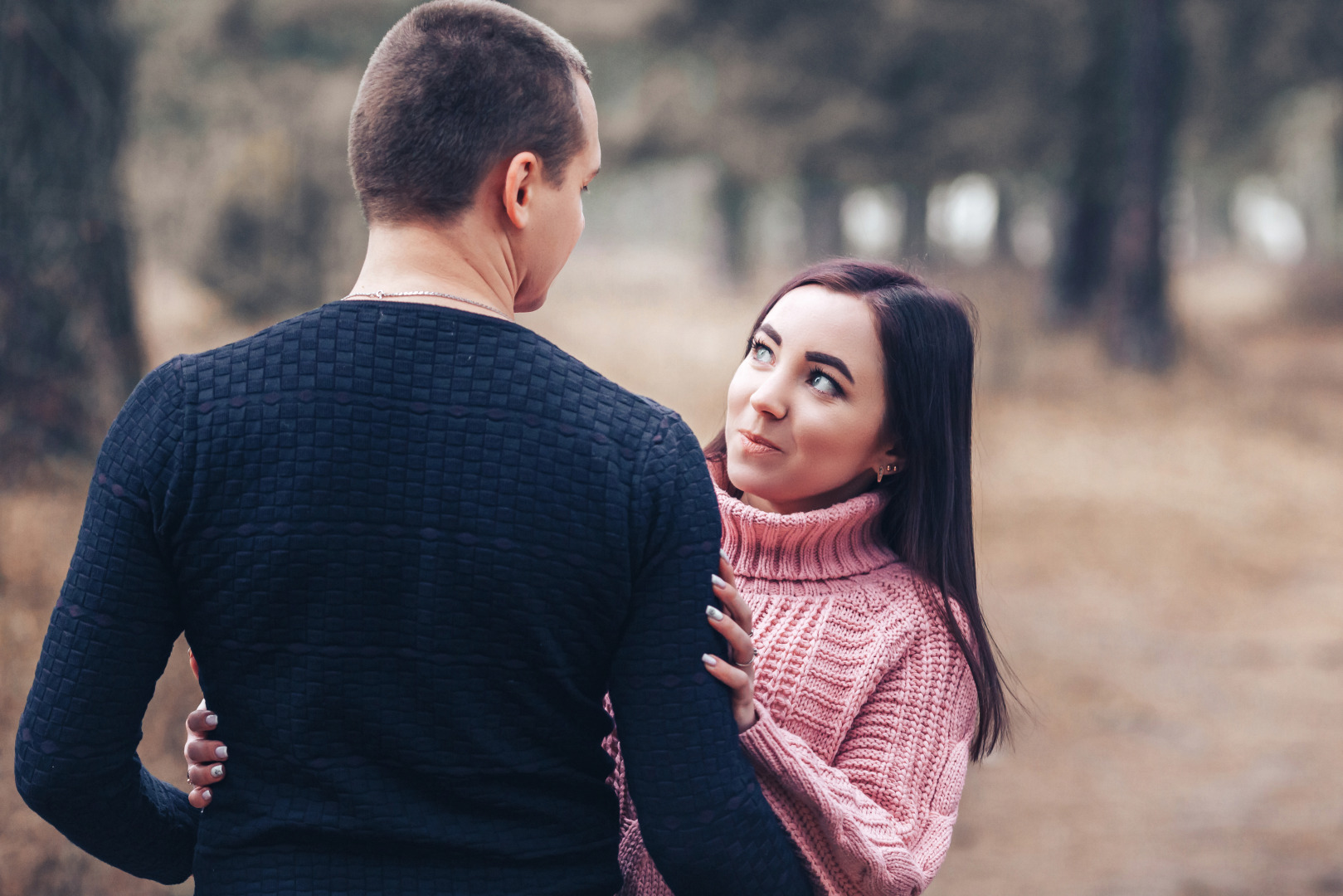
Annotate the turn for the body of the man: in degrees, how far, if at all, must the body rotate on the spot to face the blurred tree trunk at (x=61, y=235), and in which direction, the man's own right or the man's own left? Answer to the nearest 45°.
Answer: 0° — they already face it

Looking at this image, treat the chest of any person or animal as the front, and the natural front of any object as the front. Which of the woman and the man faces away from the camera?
the man

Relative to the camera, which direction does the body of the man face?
away from the camera

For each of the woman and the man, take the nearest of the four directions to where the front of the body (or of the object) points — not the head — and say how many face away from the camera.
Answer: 1

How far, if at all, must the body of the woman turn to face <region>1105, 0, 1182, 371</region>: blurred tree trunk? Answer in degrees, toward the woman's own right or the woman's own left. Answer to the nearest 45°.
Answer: approximately 180°

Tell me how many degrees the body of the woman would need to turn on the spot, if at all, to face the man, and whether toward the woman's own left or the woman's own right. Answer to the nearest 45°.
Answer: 0° — they already face them

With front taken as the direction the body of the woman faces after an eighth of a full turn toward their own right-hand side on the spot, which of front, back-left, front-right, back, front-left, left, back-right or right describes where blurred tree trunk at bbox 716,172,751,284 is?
right

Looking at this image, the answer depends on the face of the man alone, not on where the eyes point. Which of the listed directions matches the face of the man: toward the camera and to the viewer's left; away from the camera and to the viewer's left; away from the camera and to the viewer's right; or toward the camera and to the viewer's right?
away from the camera and to the viewer's right

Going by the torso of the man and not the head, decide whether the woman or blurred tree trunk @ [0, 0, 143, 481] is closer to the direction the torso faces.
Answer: the blurred tree trunk

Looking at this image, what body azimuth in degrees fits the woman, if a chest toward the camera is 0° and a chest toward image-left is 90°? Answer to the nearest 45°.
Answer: approximately 45°

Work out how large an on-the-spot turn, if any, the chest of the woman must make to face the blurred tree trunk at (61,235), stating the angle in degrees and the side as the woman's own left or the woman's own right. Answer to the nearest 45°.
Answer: approximately 90° to the woman's own right

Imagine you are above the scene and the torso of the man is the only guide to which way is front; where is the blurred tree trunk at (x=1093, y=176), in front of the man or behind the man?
in front
